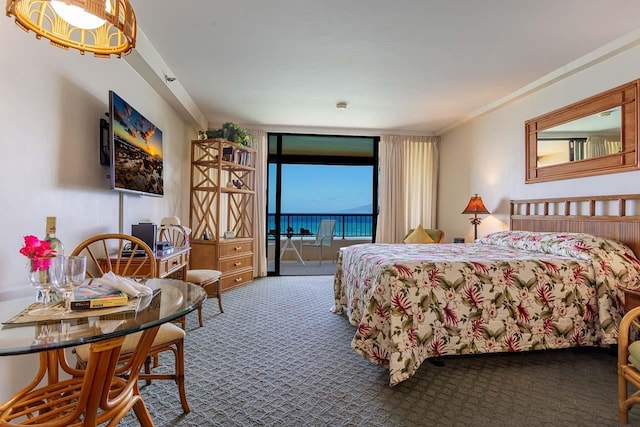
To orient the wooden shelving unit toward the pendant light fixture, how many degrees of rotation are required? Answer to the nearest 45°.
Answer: approximately 45° to its right

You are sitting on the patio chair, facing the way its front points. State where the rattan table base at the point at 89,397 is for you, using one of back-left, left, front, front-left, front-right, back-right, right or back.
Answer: front-left

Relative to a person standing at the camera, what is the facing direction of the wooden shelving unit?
facing the viewer and to the right of the viewer

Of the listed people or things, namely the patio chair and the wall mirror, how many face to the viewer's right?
0

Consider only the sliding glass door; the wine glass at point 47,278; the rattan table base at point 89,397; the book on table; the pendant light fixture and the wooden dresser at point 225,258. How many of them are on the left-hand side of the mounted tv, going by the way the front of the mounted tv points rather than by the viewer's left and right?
2

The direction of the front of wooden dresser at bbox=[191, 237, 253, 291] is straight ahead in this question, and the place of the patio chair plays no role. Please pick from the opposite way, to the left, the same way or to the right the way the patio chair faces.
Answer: to the right

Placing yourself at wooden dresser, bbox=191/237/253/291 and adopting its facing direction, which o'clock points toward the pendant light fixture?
The pendant light fixture is roughly at 2 o'clock from the wooden dresser.

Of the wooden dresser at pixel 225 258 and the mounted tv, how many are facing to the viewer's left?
0

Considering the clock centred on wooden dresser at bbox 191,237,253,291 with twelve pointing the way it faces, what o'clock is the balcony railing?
The balcony railing is roughly at 9 o'clock from the wooden dresser.

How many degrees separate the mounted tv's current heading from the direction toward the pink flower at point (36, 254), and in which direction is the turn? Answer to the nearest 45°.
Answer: approximately 45° to its right

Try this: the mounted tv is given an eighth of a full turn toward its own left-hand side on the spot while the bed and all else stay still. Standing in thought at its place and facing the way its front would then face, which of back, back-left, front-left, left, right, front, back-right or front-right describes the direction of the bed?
front-right

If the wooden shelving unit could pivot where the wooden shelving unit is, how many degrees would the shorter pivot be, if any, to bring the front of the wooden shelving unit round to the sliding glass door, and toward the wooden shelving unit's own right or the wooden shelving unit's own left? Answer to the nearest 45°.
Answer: approximately 90° to the wooden shelving unit's own left

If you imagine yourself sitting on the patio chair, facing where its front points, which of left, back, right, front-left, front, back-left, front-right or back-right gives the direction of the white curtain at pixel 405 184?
left

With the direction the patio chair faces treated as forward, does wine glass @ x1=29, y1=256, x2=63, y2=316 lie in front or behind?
in front

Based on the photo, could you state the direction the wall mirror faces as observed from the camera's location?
facing the viewer and to the left of the viewer

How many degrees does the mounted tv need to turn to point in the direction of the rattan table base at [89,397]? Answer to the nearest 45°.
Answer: approximately 45° to its right

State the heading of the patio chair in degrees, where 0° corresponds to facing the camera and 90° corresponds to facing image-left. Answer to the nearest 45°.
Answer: approximately 45°
